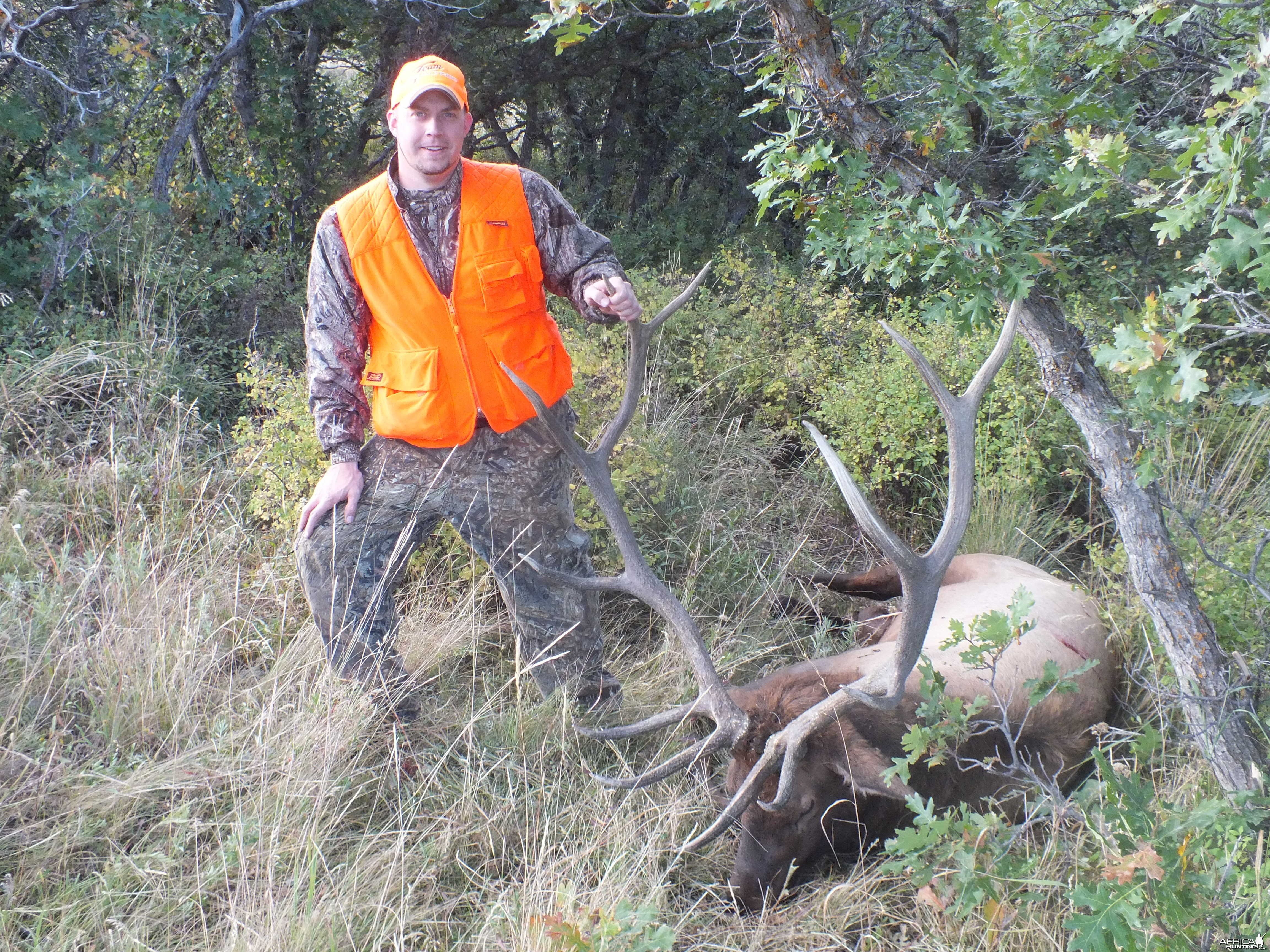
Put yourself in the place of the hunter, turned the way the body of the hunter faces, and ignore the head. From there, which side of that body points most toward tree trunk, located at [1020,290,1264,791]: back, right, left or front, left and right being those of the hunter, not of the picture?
left

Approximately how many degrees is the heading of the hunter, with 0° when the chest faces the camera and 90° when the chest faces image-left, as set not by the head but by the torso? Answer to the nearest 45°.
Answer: approximately 0°

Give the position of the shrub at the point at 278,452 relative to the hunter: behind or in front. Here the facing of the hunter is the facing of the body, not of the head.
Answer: behind

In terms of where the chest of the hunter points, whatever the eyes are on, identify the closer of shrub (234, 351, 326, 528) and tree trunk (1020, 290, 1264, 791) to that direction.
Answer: the tree trunk

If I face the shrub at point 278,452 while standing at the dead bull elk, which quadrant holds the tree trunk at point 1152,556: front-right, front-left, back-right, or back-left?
back-right
